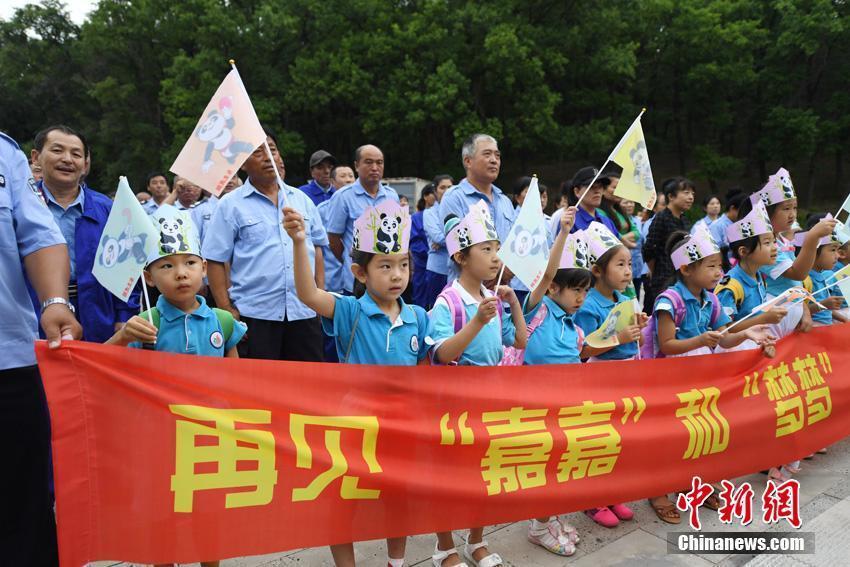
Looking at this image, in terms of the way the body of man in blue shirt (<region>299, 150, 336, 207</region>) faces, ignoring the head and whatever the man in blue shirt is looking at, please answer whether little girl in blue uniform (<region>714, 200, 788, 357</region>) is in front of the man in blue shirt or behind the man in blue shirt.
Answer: in front

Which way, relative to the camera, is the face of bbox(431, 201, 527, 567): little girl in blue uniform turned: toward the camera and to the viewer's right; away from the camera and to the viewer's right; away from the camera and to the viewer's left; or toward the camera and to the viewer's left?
toward the camera and to the viewer's right

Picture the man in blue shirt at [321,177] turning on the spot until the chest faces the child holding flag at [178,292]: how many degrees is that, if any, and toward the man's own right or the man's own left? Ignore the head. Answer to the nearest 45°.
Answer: approximately 45° to the man's own right

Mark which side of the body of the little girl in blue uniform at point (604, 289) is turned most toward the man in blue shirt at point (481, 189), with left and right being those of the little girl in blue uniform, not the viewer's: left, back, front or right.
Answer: back

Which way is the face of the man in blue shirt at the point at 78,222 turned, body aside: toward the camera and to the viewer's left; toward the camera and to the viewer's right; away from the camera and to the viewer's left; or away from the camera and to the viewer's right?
toward the camera and to the viewer's right

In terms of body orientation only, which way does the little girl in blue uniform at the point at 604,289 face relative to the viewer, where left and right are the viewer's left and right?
facing the viewer and to the right of the viewer

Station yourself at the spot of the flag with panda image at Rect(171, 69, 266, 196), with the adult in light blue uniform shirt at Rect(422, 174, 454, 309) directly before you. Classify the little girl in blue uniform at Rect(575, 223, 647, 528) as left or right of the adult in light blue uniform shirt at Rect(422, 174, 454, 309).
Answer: right

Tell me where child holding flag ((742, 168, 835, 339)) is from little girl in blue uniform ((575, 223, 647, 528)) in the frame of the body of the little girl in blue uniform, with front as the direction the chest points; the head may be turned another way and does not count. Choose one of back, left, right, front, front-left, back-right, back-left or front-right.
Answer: left
